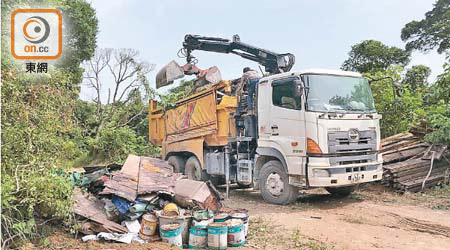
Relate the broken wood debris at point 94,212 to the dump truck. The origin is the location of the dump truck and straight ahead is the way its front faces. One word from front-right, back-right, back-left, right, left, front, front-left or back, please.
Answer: right

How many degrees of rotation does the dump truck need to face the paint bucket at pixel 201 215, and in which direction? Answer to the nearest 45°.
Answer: approximately 90° to its right

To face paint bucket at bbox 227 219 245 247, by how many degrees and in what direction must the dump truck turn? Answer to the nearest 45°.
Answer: approximately 45° to its right

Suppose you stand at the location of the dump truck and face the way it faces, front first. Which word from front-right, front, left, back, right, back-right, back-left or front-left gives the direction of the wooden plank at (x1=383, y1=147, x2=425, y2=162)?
left

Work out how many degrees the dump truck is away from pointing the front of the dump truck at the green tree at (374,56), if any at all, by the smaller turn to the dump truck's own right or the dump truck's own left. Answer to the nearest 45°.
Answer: approximately 135° to the dump truck's own left

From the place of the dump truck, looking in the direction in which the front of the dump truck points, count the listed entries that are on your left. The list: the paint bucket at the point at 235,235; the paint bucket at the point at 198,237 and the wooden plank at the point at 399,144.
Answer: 1

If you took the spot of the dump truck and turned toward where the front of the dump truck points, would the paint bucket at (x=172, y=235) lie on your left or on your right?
on your right

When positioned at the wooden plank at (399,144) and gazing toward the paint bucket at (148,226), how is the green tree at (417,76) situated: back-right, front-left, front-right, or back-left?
back-right

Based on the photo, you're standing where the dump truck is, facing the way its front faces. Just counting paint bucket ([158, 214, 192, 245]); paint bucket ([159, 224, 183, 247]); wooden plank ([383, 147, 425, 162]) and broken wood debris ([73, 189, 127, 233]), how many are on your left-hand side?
1

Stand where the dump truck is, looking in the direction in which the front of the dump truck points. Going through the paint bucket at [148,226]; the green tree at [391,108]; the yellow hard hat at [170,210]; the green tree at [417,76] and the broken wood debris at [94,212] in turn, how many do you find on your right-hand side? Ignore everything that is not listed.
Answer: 3

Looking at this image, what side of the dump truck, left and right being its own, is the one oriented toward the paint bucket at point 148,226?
right

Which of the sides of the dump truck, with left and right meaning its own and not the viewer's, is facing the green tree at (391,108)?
left

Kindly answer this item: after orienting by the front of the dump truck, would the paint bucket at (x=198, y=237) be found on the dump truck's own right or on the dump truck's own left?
on the dump truck's own right

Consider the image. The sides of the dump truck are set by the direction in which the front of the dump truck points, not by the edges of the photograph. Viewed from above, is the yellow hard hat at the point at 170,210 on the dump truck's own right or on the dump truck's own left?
on the dump truck's own right

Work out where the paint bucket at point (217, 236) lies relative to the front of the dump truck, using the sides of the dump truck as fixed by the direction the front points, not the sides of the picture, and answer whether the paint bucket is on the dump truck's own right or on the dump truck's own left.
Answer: on the dump truck's own right

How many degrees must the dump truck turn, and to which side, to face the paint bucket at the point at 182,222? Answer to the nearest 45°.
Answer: approximately 90° to its right

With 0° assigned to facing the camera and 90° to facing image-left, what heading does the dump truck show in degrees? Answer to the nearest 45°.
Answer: approximately 315°
